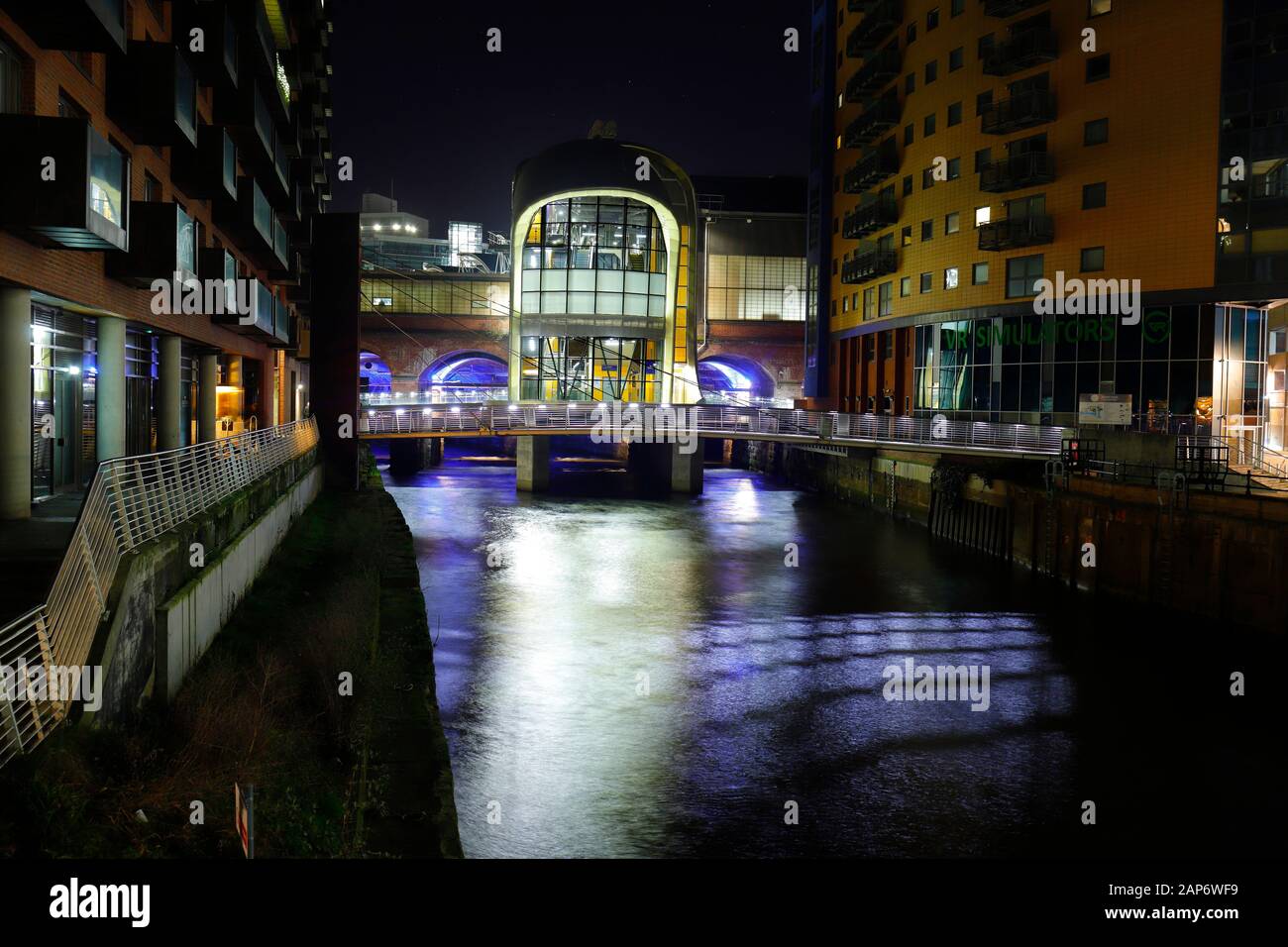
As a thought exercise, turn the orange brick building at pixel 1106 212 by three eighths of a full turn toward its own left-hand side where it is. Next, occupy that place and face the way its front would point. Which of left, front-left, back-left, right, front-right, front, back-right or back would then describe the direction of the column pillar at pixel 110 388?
back-right

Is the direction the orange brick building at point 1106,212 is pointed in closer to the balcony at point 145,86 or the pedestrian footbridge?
the balcony

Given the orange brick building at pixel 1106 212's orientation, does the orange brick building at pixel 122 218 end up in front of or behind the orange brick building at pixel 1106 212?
in front

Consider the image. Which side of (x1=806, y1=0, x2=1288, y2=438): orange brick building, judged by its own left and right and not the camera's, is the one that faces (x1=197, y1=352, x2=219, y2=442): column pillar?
front

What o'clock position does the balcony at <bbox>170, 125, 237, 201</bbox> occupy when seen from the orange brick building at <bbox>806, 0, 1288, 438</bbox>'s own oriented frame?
The balcony is roughly at 12 o'clock from the orange brick building.

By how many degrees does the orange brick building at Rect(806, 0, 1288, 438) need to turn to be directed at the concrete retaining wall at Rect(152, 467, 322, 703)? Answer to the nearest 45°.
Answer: approximately 45° to its left

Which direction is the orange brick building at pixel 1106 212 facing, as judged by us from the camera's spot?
facing the viewer and to the left of the viewer

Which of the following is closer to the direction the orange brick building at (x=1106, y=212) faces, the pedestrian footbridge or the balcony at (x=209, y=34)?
the balcony

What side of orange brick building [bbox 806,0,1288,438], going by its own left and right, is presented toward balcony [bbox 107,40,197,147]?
front

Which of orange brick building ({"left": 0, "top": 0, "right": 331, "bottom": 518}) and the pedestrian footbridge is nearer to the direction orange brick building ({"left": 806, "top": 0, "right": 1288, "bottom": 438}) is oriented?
the orange brick building

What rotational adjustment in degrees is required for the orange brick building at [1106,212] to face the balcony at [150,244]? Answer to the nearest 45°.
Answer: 0° — it already faces it
